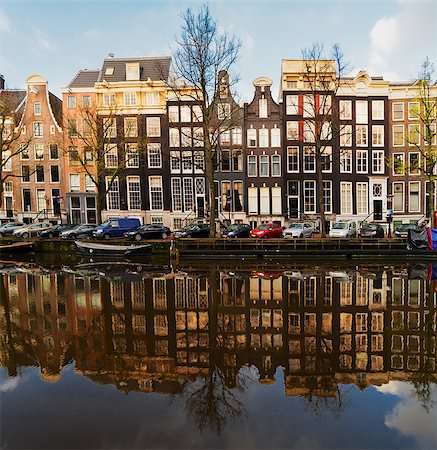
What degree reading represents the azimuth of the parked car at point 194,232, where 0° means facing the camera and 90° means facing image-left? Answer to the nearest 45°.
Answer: approximately 45°

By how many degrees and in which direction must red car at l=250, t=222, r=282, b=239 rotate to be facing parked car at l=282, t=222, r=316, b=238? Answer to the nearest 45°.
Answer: approximately 135° to its left

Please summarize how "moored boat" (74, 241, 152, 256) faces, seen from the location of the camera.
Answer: facing to the left of the viewer

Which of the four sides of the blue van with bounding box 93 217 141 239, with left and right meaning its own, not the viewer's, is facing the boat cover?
left

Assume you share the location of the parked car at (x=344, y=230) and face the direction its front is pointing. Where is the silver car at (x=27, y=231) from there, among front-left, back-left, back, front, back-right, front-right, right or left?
front-right

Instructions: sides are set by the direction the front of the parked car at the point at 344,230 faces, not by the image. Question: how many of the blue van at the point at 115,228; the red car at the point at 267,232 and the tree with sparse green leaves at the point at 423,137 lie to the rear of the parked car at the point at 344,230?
1

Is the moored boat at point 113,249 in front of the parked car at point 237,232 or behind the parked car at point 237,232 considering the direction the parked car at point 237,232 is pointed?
in front

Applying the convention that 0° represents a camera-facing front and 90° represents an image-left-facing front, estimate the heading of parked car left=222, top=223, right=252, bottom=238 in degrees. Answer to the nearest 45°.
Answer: approximately 45°
